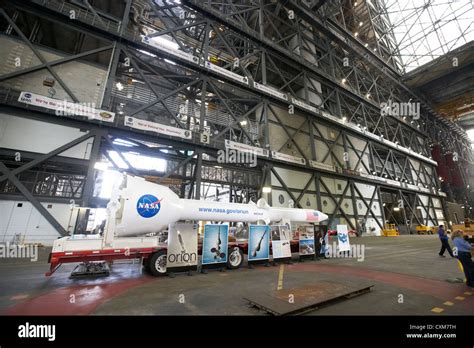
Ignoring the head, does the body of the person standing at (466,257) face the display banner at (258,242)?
yes

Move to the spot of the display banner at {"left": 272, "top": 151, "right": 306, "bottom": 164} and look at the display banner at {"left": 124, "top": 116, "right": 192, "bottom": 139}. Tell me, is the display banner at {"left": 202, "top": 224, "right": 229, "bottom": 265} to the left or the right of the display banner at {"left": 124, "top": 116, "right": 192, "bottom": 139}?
left

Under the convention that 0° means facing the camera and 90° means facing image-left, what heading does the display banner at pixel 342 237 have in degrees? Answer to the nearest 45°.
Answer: approximately 0°

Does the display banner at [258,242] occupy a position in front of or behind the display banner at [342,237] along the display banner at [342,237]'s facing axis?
in front

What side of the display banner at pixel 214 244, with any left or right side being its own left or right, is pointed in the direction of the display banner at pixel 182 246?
right
